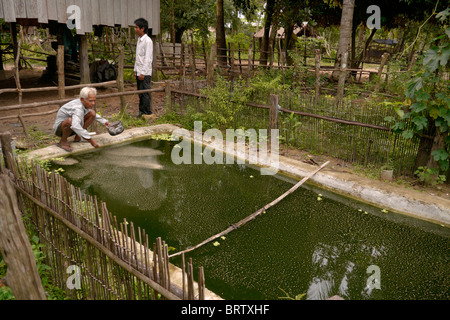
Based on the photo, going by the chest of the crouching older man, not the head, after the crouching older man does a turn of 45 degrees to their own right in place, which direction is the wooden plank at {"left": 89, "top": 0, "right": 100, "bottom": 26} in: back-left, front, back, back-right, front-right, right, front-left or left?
back

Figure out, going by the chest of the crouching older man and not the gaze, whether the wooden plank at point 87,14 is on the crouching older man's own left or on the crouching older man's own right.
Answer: on the crouching older man's own left

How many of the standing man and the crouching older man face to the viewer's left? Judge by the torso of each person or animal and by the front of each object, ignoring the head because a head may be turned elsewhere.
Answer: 1

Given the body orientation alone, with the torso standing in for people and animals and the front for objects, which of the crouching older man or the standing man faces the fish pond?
the crouching older man

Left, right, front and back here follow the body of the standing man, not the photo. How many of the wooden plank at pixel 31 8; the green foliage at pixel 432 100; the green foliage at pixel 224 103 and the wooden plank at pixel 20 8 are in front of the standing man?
2

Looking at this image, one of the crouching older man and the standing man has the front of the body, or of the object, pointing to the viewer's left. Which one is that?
the standing man

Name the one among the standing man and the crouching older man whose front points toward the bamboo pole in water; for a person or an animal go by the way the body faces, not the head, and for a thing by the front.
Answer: the crouching older man

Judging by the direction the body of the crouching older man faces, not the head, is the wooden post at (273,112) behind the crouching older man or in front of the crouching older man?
in front

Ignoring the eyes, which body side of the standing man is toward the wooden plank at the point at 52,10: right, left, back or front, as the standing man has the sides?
front

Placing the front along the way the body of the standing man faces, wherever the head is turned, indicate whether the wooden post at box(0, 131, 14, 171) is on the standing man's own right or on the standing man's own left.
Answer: on the standing man's own left

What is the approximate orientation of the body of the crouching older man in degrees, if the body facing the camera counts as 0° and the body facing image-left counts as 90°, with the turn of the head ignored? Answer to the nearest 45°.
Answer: approximately 315°

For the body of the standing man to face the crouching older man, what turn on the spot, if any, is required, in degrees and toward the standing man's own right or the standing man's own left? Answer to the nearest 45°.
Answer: approximately 45° to the standing man's own left
